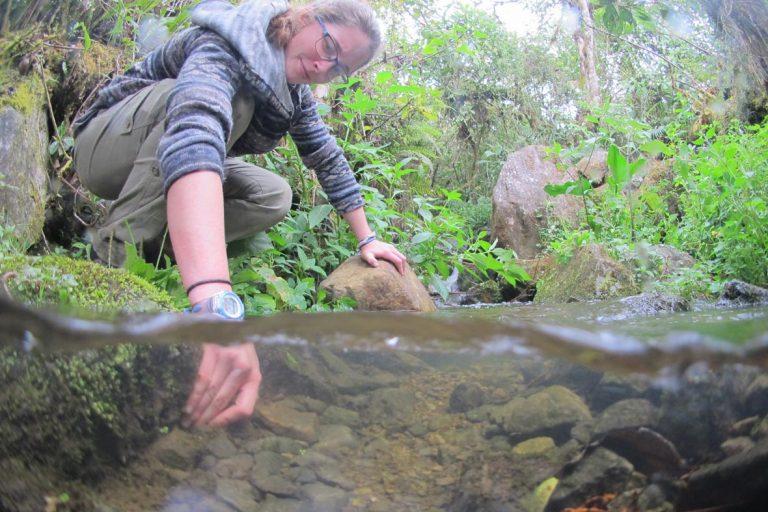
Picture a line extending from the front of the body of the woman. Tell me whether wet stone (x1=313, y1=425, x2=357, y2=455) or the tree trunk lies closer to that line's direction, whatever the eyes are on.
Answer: the wet stone

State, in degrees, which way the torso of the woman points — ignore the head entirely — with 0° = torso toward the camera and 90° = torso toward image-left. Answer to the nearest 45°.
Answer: approximately 315°
